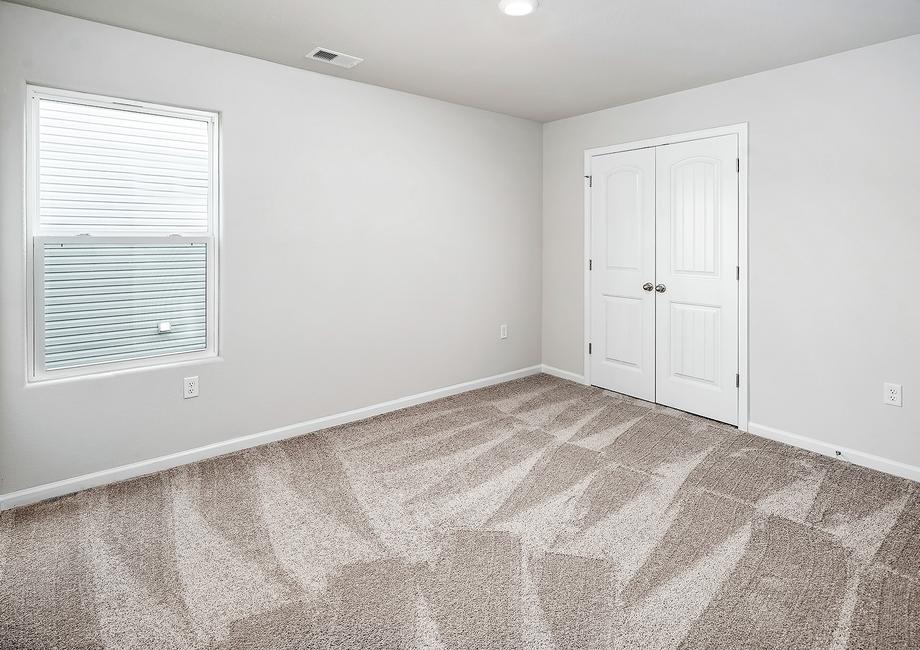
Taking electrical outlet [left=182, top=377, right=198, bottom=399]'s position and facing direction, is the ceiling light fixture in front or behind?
in front

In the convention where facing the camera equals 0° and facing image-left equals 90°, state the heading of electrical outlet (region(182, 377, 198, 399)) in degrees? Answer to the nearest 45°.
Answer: approximately 0°

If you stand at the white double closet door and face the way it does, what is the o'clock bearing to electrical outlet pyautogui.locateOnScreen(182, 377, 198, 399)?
The electrical outlet is roughly at 12 o'clock from the white double closet door.

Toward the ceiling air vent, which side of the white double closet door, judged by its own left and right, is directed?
front

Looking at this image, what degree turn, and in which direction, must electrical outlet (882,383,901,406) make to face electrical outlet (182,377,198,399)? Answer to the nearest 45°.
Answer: approximately 45° to its right

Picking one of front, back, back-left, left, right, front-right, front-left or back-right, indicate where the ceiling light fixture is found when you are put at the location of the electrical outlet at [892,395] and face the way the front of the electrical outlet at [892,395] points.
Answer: front-right

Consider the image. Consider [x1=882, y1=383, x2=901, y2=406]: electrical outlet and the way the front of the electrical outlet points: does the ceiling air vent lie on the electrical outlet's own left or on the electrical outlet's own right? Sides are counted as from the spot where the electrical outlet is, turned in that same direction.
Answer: on the electrical outlet's own right

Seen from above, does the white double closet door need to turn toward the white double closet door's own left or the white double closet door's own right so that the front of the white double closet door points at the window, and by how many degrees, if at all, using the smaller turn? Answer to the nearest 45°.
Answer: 0° — it already faces it

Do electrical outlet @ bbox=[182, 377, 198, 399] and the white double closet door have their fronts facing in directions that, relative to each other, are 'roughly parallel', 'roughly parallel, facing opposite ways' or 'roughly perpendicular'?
roughly perpendicular

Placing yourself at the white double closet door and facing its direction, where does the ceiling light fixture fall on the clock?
The ceiling light fixture is roughly at 11 o'clock from the white double closet door.
